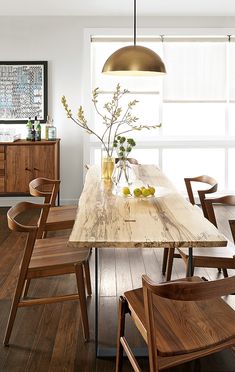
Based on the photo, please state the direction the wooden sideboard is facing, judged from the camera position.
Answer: facing the viewer

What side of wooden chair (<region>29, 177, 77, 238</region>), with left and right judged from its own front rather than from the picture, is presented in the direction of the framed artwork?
left

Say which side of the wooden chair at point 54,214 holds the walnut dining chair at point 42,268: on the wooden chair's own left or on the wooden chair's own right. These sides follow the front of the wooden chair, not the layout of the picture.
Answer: on the wooden chair's own right

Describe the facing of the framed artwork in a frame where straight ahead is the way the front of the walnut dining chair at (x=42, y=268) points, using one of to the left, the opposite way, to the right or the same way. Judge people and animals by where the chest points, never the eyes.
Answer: to the right

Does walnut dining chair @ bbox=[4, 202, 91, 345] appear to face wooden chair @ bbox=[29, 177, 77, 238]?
no

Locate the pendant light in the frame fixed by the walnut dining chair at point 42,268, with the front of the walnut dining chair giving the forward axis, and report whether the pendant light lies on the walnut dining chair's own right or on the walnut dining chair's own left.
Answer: on the walnut dining chair's own left

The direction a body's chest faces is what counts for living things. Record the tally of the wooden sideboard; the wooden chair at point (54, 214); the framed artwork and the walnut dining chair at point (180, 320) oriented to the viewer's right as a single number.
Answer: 1

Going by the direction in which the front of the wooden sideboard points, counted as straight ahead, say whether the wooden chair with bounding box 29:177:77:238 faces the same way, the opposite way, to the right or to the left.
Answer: to the left

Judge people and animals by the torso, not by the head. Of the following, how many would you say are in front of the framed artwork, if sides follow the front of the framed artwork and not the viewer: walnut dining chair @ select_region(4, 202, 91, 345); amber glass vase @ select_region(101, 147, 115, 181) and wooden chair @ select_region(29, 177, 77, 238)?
3

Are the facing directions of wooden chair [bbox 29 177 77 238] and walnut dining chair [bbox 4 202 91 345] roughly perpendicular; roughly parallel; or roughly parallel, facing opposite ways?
roughly parallel

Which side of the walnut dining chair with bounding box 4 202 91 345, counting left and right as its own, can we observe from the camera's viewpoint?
right

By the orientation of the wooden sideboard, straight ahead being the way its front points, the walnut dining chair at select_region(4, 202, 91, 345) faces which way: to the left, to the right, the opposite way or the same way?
to the left

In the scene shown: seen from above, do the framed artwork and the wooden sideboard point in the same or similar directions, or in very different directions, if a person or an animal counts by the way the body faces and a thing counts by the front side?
same or similar directions

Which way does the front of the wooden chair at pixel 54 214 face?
to the viewer's right

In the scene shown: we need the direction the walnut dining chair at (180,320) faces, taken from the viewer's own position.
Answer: facing away from the viewer and to the left of the viewer

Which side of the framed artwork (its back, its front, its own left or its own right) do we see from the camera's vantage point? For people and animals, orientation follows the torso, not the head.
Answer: front

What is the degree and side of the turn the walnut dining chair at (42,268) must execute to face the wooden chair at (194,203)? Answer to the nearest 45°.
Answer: approximately 45° to its left
